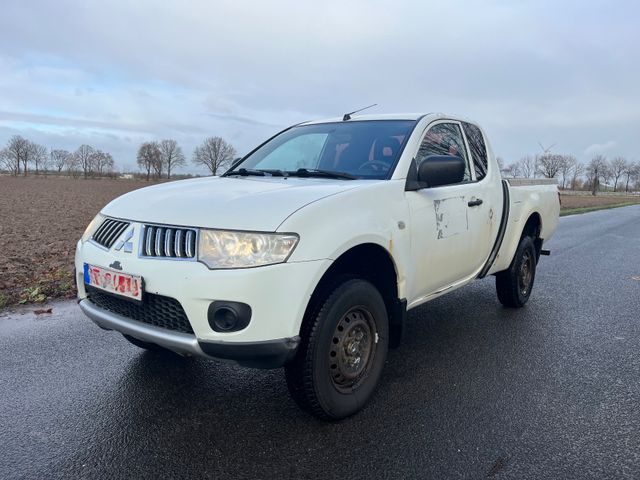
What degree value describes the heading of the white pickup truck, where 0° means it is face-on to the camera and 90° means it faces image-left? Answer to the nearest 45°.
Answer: approximately 45°
